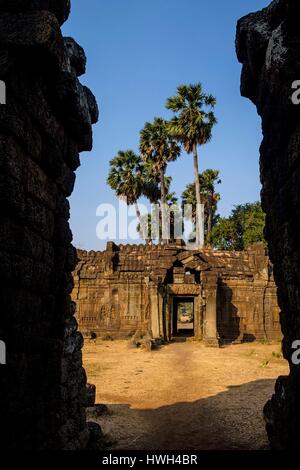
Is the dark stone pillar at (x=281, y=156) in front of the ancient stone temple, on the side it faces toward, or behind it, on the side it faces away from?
in front

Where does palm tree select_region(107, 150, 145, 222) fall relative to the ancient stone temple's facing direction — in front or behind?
behind

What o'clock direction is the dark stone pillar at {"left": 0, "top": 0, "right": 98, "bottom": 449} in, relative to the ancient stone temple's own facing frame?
The dark stone pillar is roughly at 12 o'clock from the ancient stone temple.

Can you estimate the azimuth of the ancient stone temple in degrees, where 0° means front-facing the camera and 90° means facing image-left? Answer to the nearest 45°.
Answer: approximately 0°

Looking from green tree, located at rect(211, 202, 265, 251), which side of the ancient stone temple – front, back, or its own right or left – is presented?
back

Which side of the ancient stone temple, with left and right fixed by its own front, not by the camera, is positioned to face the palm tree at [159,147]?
back
